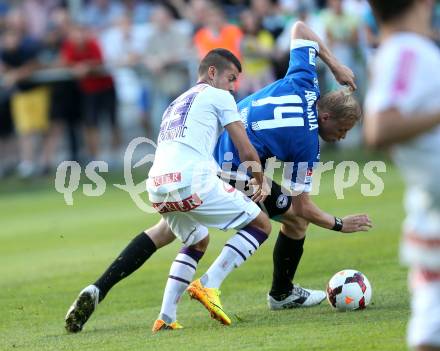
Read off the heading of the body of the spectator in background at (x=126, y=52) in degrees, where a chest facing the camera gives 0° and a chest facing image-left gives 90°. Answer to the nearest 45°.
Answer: approximately 0°

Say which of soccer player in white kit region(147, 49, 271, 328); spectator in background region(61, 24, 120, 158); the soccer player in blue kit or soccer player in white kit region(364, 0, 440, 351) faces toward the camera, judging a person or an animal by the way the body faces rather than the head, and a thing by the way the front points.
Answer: the spectator in background

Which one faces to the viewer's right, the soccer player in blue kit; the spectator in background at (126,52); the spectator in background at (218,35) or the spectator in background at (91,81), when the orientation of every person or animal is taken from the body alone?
the soccer player in blue kit

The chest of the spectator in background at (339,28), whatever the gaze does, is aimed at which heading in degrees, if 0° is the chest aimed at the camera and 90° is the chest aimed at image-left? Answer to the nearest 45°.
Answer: approximately 0°

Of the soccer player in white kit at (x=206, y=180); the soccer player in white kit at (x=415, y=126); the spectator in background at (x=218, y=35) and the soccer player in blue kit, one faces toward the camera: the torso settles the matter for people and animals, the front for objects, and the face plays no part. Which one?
the spectator in background

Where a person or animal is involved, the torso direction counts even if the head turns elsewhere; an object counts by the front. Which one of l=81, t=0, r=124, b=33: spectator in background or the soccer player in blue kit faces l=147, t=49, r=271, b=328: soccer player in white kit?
the spectator in background

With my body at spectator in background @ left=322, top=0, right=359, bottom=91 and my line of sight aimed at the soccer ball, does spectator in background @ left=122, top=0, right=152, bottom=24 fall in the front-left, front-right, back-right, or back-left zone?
back-right
